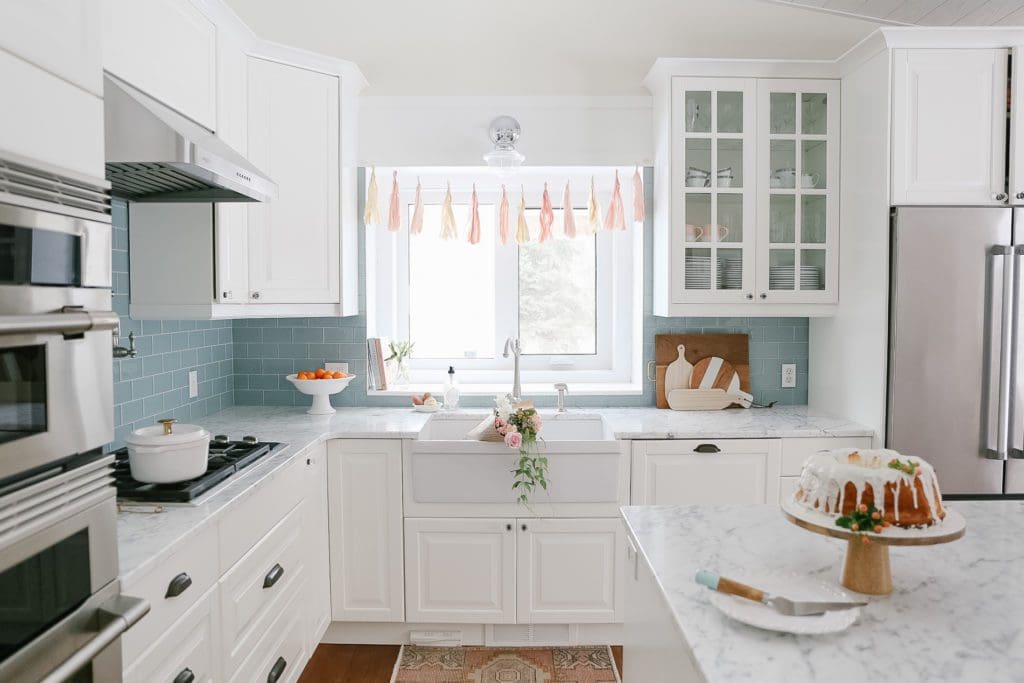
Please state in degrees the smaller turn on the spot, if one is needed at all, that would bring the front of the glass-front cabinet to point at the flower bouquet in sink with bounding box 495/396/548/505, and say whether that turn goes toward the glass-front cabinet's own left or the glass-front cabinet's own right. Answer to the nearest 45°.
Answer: approximately 45° to the glass-front cabinet's own right

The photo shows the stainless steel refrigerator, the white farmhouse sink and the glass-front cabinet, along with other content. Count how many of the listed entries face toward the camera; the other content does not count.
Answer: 3

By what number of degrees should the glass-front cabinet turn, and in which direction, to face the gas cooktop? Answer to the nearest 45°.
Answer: approximately 45° to its right

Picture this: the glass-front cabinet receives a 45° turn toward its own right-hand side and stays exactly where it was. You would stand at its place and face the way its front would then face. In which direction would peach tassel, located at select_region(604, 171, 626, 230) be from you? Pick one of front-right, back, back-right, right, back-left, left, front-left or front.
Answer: front-right

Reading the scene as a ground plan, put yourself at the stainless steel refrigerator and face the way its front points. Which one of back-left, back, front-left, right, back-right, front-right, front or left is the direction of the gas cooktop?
front-right

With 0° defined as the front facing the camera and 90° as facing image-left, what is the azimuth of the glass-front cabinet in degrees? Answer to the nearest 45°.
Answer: approximately 0°

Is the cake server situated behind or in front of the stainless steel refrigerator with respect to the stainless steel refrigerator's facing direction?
in front

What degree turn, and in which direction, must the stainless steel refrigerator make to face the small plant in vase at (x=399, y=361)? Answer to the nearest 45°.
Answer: approximately 90° to its right

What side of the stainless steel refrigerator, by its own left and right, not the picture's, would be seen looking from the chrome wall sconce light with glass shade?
right

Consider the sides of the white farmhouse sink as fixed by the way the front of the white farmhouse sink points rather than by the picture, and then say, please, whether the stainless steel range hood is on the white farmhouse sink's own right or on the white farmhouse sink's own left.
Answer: on the white farmhouse sink's own right
